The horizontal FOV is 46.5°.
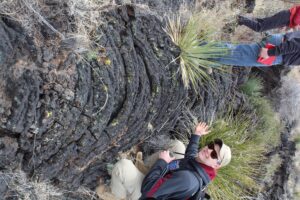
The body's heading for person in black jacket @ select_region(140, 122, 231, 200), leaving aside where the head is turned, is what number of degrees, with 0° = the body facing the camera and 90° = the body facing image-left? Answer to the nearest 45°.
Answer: approximately 45°

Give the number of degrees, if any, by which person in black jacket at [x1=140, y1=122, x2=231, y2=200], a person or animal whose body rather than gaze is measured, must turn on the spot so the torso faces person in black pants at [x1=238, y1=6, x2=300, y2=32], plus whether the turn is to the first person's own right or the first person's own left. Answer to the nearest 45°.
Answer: approximately 90° to the first person's own right

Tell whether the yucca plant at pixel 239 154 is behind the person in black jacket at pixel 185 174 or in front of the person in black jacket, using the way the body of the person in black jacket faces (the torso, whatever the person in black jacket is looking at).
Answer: behind
